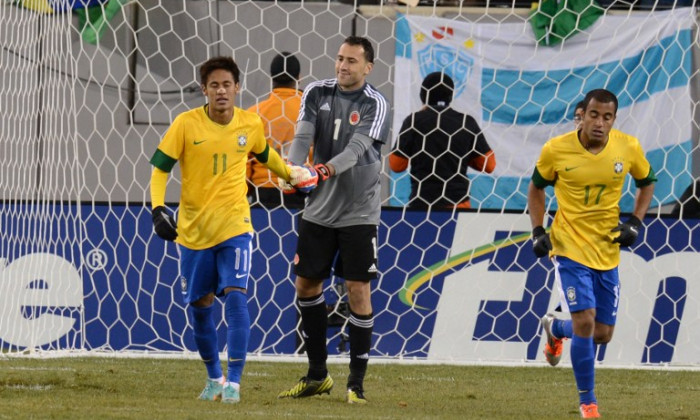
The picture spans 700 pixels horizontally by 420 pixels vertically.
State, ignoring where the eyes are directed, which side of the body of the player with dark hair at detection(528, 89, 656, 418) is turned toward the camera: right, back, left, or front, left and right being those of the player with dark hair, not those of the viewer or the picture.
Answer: front

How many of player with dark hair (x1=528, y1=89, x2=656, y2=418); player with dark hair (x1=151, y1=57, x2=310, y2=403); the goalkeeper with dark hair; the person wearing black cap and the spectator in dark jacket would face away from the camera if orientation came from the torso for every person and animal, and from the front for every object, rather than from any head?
2

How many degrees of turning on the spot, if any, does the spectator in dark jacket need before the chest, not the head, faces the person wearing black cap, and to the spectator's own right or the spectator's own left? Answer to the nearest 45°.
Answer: approximately 90° to the spectator's own left

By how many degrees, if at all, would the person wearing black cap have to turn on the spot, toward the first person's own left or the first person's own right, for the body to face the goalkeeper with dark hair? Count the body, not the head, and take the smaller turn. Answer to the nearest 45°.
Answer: approximately 180°

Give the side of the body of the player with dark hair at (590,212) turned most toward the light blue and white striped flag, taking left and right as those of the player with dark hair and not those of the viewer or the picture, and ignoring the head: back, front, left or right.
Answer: back

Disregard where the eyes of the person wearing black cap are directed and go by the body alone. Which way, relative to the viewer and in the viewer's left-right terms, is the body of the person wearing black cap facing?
facing away from the viewer

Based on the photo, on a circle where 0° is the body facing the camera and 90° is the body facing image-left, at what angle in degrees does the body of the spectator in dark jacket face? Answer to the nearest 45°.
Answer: approximately 180°

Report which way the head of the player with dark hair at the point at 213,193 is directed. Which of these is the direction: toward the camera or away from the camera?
toward the camera

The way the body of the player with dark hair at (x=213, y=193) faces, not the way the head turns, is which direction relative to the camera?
toward the camera

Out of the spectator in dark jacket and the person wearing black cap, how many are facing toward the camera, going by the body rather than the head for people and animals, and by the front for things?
0

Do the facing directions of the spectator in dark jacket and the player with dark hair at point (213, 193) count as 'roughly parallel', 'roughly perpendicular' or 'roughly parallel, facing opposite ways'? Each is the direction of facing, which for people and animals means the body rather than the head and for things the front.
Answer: roughly parallel, facing opposite ways

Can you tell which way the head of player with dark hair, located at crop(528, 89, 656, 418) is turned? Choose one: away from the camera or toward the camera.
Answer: toward the camera

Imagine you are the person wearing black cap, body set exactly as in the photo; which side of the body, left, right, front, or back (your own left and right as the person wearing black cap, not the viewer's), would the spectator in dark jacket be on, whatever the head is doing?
right

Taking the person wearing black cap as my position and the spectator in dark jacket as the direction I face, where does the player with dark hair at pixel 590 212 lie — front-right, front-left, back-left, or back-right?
front-right

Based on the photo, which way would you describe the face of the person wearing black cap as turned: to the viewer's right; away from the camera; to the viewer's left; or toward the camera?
away from the camera
